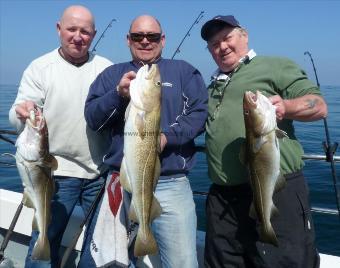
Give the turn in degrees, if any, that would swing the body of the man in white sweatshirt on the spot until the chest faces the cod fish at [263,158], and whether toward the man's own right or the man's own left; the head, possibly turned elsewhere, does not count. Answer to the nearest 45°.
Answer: approximately 45° to the man's own left

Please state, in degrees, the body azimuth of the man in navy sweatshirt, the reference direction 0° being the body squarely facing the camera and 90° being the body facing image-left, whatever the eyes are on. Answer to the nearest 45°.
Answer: approximately 0°

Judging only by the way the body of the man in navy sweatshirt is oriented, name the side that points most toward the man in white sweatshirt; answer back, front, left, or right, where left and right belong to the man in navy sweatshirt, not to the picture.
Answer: right

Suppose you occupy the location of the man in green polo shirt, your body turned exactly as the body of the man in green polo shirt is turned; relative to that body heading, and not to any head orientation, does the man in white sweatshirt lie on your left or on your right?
on your right

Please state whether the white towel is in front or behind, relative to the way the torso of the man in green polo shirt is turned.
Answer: in front

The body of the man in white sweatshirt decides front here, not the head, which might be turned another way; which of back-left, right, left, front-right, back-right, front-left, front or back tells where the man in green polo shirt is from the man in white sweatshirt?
front-left

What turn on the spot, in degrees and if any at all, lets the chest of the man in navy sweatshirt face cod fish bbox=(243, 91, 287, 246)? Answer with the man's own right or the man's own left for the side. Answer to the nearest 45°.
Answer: approximately 45° to the man's own left

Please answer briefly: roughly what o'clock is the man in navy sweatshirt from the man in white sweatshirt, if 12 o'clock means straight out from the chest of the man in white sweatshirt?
The man in navy sweatshirt is roughly at 10 o'clock from the man in white sweatshirt.

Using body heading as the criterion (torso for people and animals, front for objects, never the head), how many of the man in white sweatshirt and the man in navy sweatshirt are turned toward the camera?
2

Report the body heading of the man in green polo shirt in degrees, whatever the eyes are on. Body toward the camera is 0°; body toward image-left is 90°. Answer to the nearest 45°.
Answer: approximately 45°
